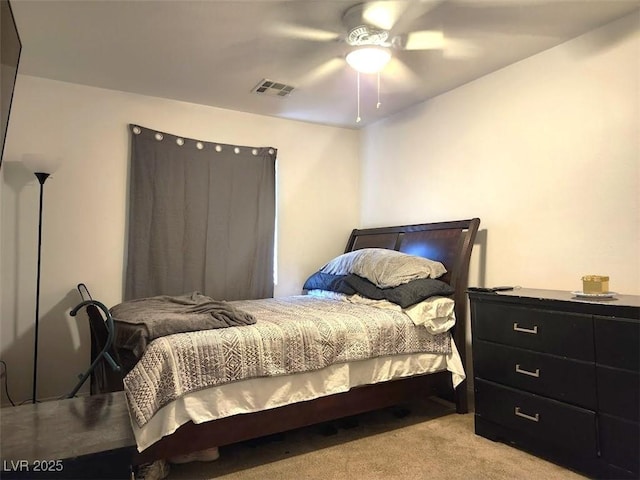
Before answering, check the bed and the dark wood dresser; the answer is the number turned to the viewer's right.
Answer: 0

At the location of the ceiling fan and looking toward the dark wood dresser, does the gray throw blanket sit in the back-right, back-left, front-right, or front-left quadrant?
back-right

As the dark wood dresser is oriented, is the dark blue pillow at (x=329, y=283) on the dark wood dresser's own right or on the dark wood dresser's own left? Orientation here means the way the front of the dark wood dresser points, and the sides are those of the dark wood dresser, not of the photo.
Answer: on the dark wood dresser's own right

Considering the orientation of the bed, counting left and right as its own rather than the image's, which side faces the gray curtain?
right

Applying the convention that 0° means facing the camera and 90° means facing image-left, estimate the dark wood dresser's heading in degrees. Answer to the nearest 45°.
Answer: approximately 45°

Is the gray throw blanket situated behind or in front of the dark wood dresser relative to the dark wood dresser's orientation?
in front

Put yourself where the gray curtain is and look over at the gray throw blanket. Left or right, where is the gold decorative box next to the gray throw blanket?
left

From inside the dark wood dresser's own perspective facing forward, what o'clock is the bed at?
The bed is roughly at 1 o'clock from the dark wood dresser.

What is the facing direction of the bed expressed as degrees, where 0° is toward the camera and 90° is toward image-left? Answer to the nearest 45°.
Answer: approximately 45°
